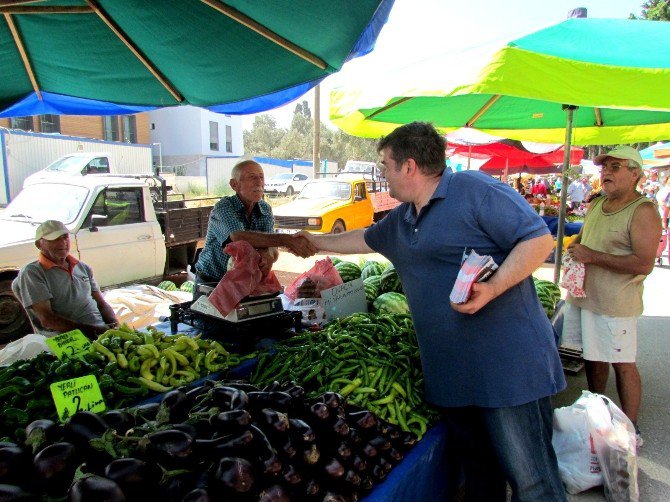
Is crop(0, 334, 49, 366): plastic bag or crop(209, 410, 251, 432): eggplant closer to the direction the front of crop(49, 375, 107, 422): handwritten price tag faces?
the eggplant

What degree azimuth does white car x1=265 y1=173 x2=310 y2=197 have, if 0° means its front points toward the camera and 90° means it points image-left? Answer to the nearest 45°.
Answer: approximately 45°

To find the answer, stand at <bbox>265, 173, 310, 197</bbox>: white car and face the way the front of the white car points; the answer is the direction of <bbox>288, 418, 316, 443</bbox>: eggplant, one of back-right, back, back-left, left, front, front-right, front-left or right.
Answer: front-left

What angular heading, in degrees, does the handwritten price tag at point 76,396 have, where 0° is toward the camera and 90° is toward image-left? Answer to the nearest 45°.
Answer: approximately 0°

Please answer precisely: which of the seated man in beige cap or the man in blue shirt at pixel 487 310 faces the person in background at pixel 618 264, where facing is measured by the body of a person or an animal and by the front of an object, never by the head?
the seated man in beige cap

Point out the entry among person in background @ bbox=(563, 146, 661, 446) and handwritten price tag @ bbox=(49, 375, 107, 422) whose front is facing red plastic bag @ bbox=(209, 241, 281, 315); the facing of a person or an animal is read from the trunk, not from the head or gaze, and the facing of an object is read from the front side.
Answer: the person in background

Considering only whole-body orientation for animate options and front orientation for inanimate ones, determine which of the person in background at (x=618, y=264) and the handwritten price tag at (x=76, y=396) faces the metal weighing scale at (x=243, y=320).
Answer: the person in background

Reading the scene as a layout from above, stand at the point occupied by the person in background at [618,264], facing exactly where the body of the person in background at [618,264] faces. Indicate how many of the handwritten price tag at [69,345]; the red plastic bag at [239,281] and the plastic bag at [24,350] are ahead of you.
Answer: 3
